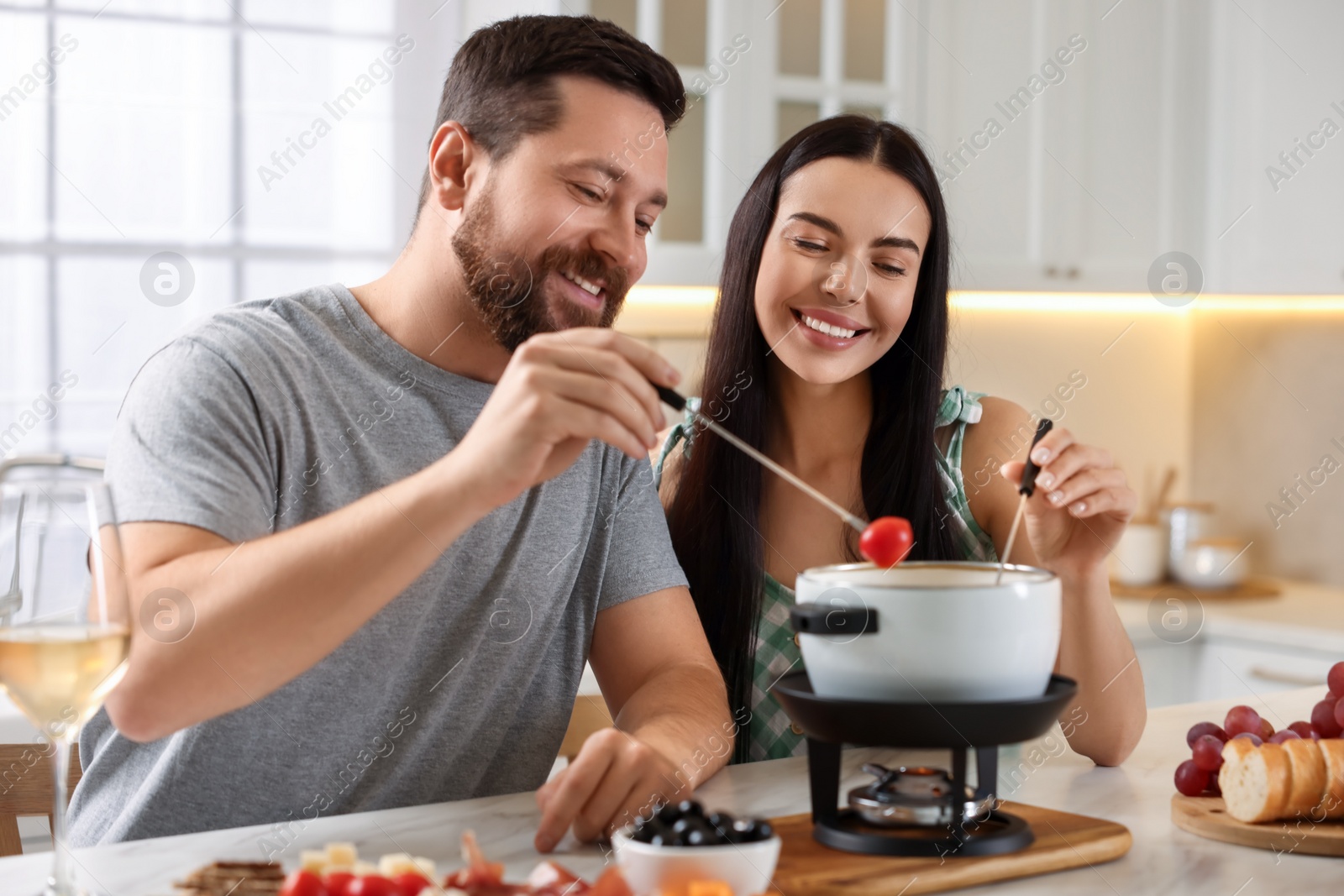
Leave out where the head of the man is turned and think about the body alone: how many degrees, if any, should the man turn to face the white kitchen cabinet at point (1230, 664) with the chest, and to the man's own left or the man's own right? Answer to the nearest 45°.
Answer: approximately 90° to the man's own left

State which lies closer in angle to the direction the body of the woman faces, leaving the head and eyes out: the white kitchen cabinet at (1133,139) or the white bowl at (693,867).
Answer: the white bowl

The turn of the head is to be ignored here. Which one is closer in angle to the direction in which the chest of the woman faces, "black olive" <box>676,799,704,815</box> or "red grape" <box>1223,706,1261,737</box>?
the black olive

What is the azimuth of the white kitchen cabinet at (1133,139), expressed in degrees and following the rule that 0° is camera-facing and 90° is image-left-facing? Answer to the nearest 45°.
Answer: approximately 0°

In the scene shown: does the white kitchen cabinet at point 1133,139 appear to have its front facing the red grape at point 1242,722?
yes

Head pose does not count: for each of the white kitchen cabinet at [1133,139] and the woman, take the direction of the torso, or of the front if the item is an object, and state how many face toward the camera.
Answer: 2

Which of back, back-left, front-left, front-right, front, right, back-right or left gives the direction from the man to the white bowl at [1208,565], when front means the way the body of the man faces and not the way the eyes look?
left

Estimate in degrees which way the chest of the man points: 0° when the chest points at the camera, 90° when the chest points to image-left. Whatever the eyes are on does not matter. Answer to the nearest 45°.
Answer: approximately 315°

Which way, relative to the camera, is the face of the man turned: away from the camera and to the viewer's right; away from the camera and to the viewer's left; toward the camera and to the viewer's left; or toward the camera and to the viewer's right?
toward the camera and to the viewer's right

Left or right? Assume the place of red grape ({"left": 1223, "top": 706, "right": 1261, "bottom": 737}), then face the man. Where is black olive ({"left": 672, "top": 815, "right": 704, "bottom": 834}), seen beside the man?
left
